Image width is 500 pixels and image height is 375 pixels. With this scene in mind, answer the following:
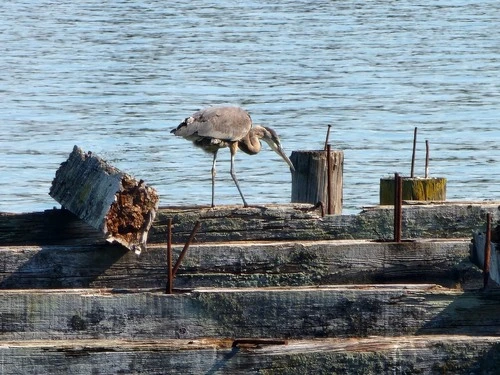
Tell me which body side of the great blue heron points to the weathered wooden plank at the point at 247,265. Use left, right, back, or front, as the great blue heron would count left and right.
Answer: right

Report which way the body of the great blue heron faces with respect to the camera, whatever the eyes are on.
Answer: to the viewer's right

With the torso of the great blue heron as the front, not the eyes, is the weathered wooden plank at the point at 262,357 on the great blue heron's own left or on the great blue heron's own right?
on the great blue heron's own right

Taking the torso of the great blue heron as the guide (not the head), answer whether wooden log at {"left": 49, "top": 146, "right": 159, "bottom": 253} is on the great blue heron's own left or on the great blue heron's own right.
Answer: on the great blue heron's own right

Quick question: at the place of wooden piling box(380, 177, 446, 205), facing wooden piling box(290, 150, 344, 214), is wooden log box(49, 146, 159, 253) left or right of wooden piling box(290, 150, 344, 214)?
left

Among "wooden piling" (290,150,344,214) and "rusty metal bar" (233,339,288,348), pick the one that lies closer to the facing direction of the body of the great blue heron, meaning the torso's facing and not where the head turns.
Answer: the wooden piling

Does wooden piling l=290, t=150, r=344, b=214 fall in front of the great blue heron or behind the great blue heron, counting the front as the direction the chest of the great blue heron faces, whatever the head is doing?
in front

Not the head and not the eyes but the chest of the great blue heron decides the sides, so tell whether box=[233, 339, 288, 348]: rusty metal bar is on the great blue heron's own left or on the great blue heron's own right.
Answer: on the great blue heron's own right
